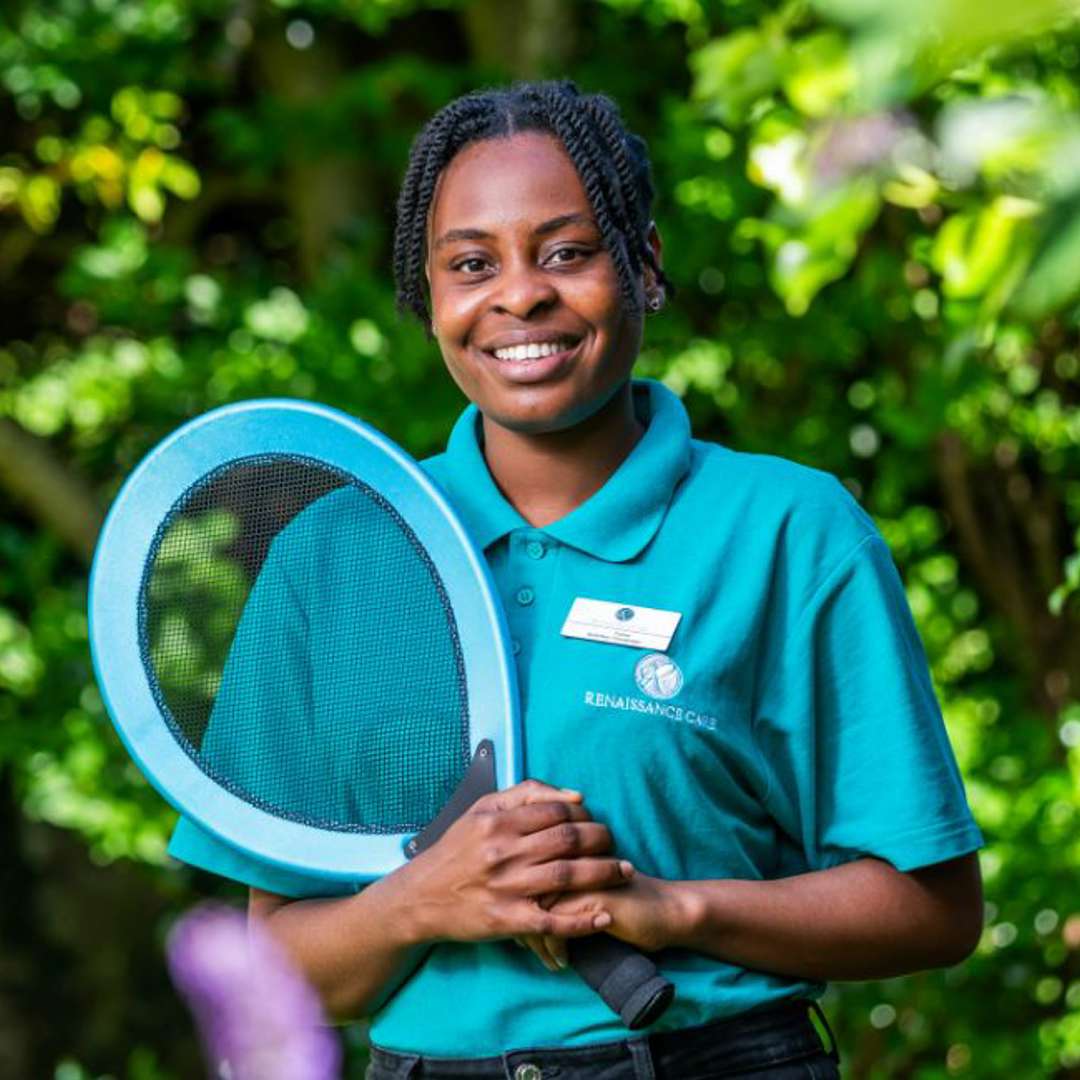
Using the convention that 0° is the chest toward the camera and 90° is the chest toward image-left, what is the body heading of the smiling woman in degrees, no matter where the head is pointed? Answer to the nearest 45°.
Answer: approximately 0°
